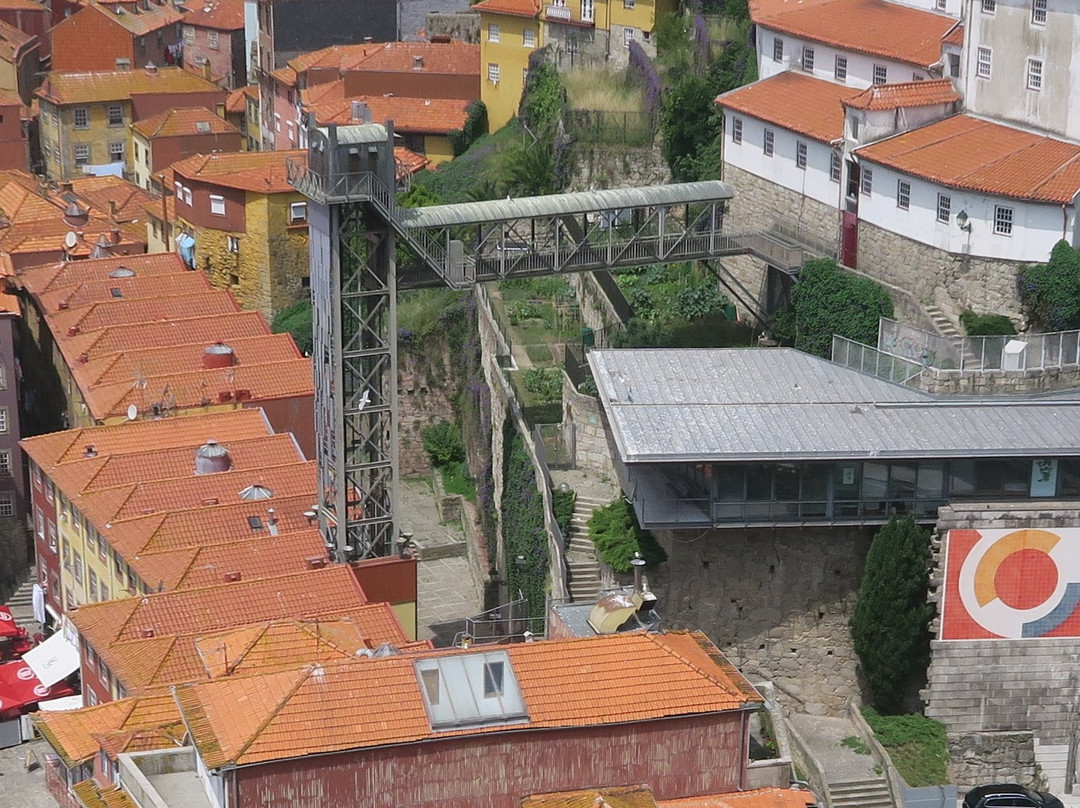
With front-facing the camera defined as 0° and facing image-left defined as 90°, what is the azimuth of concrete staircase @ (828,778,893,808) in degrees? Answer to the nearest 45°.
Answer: approximately 0°

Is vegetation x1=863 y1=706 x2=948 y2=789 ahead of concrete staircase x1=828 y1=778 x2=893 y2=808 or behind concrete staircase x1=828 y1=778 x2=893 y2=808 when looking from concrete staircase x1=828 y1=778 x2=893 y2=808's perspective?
behind
